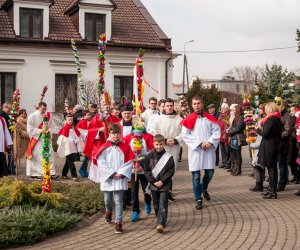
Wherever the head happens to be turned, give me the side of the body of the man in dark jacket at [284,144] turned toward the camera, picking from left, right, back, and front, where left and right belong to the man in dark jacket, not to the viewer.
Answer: left

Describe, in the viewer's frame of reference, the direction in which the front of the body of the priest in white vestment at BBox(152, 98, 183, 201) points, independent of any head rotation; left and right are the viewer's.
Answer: facing the viewer

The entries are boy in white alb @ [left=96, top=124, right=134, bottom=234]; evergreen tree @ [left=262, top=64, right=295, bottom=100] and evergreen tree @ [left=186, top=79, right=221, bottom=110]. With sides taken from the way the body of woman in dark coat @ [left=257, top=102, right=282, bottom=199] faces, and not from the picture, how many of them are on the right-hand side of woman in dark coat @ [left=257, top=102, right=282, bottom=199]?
2

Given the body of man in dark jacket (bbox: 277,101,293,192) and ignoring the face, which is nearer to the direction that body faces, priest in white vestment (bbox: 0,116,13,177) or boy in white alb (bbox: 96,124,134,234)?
the priest in white vestment

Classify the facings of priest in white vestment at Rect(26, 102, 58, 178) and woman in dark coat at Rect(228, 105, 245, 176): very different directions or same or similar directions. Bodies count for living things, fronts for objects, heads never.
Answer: very different directions

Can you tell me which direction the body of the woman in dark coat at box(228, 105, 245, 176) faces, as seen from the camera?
to the viewer's left

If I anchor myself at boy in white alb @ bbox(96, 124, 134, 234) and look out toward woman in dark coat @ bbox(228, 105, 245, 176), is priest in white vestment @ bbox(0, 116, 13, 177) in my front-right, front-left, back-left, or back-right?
front-left

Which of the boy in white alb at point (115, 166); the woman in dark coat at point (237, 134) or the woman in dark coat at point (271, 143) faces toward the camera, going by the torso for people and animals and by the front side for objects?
the boy in white alb

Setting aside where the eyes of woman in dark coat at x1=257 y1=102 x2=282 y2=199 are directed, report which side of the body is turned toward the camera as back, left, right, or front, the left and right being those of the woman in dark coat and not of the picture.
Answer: left

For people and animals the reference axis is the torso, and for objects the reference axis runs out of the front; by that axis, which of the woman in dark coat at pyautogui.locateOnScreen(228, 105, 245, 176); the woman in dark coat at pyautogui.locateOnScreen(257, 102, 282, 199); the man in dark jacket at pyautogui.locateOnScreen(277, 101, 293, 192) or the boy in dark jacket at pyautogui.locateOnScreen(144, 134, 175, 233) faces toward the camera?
the boy in dark jacket

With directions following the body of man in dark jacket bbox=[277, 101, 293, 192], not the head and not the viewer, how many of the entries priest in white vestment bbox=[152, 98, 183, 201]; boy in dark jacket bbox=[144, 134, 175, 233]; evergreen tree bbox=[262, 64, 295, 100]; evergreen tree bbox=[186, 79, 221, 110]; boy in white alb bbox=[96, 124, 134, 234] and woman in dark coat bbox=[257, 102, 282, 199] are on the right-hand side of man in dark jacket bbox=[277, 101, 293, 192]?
2

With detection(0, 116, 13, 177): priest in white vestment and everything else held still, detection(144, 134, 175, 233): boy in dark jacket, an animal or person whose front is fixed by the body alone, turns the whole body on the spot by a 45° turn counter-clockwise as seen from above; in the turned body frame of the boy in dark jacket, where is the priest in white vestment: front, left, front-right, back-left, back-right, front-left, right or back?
back

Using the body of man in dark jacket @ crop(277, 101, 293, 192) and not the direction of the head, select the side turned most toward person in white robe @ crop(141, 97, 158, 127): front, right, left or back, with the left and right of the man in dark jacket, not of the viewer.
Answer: front

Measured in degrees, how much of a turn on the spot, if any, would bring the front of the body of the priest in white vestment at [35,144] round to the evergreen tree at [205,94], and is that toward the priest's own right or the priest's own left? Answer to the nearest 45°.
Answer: approximately 90° to the priest's own left

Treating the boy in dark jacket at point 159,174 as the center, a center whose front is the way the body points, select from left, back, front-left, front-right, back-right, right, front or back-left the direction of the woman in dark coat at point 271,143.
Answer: back-left

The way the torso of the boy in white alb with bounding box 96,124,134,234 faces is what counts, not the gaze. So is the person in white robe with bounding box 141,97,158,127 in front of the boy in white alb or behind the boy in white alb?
behind
